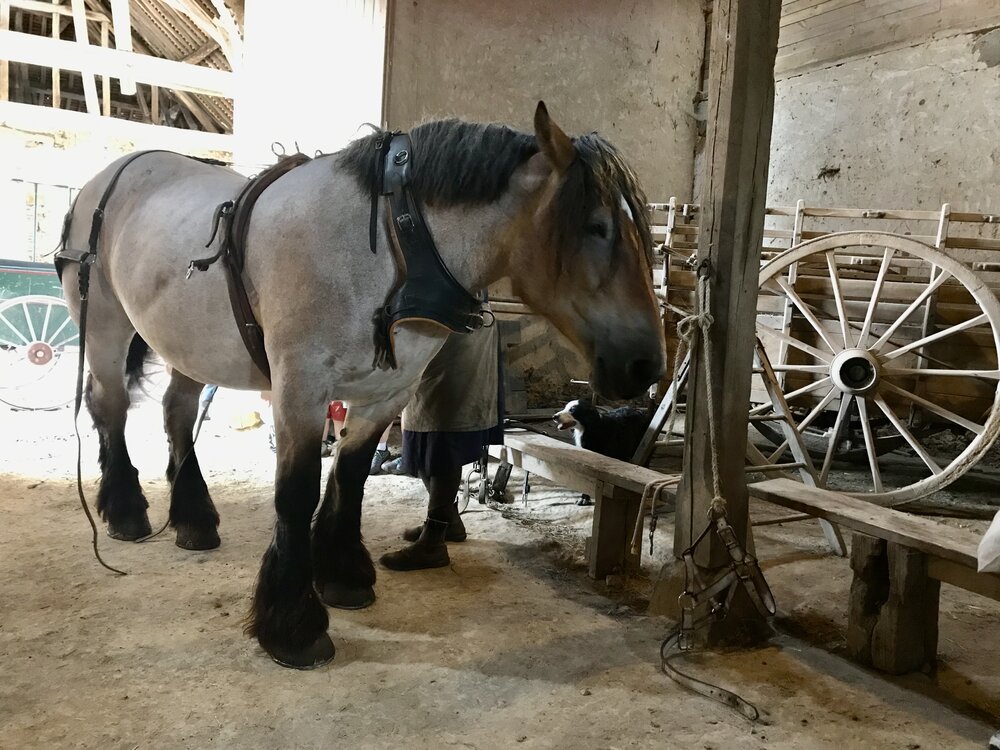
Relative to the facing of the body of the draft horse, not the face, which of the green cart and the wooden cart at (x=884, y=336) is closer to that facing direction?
the wooden cart

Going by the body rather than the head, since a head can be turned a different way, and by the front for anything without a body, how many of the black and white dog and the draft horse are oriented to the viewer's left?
1

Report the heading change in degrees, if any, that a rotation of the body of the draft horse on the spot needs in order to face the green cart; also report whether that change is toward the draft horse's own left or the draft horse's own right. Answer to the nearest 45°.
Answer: approximately 180°

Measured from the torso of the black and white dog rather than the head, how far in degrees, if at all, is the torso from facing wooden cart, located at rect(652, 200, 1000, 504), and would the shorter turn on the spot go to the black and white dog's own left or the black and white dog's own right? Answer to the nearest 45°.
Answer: approximately 180°

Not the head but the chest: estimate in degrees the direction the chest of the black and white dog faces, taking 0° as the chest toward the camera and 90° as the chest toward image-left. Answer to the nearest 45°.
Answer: approximately 90°

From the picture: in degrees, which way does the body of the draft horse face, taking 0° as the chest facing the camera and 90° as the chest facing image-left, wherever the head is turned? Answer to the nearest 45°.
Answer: approximately 315°

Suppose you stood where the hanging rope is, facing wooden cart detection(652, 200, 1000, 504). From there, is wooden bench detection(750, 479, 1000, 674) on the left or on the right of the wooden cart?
right
